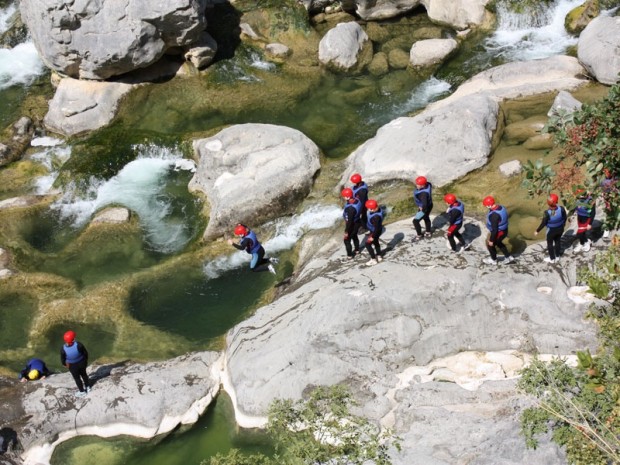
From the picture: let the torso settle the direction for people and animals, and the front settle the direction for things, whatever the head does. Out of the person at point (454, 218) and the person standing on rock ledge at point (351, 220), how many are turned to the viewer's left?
2

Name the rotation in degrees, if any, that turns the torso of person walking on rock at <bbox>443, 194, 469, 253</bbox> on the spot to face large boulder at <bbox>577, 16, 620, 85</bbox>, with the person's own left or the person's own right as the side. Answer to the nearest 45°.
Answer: approximately 135° to the person's own right

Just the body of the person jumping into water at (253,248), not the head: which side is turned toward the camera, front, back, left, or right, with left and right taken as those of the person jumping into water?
left

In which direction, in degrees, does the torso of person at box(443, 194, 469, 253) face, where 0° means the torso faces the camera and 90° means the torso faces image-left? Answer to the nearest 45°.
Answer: approximately 90°

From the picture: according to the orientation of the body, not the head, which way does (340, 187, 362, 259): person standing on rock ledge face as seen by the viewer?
to the viewer's left

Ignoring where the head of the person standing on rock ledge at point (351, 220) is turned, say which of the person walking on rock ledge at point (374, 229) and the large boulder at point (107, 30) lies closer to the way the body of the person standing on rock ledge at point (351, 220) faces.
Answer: the large boulder

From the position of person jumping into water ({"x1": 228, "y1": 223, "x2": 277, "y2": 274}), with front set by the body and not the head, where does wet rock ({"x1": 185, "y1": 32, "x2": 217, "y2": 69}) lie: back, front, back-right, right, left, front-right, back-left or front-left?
right
